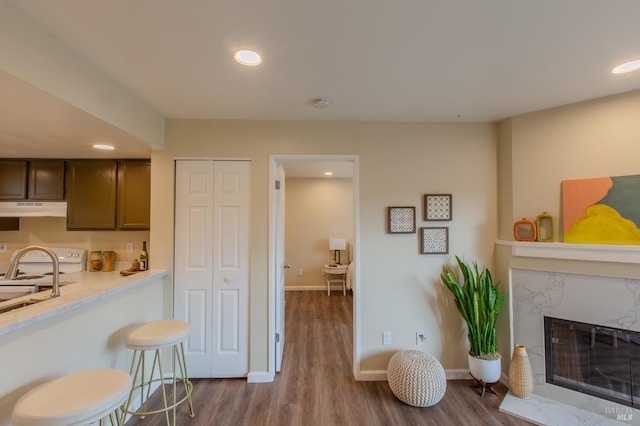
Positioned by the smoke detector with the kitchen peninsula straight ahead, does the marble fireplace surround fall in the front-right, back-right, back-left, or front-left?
back-left

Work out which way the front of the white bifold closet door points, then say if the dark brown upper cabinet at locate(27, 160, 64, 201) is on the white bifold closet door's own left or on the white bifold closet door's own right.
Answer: on the white bifold closet door's own right

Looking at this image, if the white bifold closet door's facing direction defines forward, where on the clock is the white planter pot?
The white planter pot is roughly at 10 o'clock from the white bifold closet door.

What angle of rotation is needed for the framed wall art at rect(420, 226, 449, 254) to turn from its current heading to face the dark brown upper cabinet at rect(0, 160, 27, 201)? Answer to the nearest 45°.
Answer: approximately 90° to its right

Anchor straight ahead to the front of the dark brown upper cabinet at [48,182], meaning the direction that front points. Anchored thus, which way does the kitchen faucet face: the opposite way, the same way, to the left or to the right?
to the right

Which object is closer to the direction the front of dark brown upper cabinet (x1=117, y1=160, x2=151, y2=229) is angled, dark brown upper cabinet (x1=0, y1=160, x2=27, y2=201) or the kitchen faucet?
the kitchen faucet

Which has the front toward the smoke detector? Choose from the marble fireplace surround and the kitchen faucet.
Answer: the marble fireplace surround

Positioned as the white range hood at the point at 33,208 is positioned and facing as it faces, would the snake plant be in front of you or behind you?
in front
